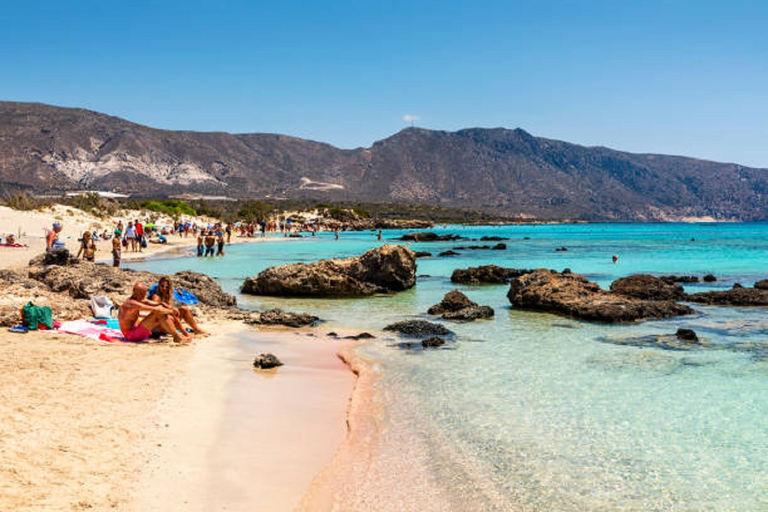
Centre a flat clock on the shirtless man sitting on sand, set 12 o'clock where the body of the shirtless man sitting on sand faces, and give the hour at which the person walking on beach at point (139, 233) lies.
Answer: The person walking on beach is roughly at 9 o'clock from the shirtless man sitting on sand.

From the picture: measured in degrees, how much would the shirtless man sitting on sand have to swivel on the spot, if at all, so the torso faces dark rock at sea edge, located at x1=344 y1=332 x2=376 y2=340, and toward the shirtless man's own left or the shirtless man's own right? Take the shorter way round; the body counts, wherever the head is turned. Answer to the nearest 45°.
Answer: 0° — they already face it

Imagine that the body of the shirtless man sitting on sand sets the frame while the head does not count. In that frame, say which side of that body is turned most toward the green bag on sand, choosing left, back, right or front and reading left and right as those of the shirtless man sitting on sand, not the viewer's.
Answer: back

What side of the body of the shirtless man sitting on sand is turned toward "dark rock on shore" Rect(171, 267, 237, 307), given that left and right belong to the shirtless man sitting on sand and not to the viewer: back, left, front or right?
left

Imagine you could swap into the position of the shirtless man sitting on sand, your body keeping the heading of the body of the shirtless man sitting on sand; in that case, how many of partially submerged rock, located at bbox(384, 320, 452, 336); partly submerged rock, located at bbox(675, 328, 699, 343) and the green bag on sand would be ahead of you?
2

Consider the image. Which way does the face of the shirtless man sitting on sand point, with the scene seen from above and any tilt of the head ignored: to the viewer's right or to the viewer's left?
to the viewer's right

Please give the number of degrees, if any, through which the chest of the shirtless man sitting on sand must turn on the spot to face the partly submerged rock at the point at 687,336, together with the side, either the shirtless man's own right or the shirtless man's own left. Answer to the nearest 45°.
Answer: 0° — they already face it

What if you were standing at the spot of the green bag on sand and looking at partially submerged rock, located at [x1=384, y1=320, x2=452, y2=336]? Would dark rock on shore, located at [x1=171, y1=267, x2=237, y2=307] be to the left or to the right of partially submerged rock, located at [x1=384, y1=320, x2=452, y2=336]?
left

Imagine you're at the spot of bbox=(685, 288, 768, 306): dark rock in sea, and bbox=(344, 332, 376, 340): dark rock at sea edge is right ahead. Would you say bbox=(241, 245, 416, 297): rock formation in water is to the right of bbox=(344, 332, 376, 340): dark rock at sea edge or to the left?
right

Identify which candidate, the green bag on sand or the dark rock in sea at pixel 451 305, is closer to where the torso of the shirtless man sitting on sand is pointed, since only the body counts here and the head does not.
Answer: the dark rock in sea

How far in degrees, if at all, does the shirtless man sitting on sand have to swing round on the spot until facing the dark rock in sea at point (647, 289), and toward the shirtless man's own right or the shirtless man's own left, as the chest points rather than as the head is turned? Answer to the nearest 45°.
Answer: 0° — they already face it

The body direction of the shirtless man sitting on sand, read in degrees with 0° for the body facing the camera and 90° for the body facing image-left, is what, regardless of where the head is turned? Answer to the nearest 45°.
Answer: approximately 270°
